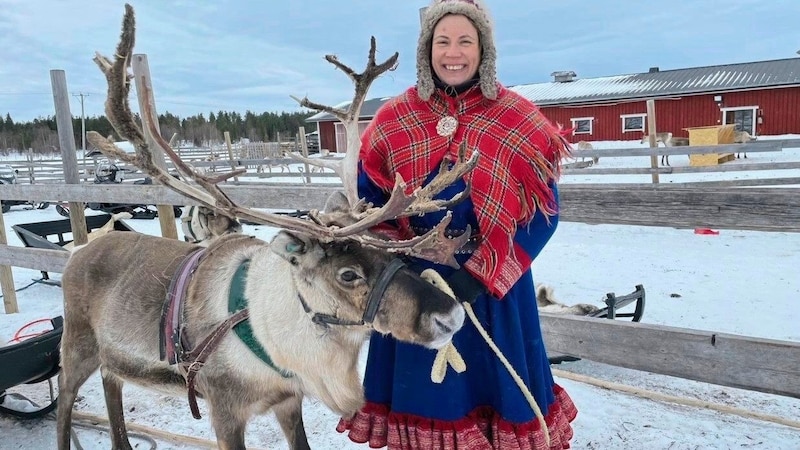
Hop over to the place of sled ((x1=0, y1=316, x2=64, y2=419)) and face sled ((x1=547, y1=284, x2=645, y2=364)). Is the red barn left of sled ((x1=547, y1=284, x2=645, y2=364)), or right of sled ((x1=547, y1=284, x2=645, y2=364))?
left

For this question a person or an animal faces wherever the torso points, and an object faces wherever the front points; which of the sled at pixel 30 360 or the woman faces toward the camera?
the woman

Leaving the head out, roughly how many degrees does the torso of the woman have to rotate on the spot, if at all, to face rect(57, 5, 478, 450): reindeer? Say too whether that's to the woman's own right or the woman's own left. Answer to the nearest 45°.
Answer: approximately 90° to the woman's own right

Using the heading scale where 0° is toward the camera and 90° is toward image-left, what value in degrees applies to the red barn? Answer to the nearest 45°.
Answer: approximately 45°

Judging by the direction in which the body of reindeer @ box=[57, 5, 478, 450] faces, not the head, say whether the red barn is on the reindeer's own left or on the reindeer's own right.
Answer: on the reindeer's own left

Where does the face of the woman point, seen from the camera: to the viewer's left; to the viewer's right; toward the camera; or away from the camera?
toward the camera

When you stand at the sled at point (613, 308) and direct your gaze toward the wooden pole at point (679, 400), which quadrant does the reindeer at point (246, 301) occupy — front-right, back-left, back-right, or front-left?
front-right

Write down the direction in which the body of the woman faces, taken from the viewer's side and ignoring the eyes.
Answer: toward the camera

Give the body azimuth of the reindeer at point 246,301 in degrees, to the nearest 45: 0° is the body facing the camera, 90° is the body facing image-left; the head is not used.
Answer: approximately 315°

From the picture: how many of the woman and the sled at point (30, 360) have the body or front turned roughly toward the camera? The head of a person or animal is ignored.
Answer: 1

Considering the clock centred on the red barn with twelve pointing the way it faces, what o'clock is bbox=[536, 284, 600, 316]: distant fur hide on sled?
The distant fur hide on sled is roughly at 11 o'clock from the red barn.
